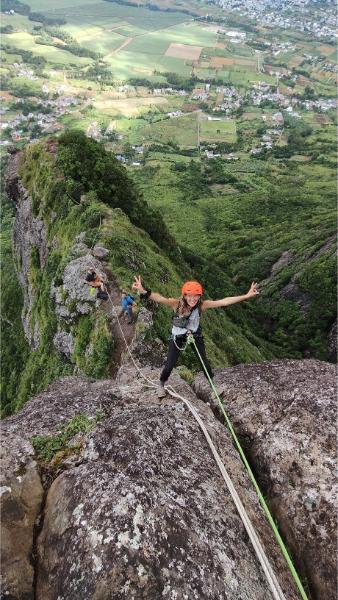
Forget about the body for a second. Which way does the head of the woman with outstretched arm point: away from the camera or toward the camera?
toward the camera

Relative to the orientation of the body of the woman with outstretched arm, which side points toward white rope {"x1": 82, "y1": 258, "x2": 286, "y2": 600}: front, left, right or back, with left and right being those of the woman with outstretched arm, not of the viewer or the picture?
front

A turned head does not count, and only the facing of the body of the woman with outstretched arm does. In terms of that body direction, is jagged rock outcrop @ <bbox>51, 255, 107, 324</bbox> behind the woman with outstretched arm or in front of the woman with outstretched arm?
behind

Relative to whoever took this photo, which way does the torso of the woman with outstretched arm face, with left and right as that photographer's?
facing the viewer
